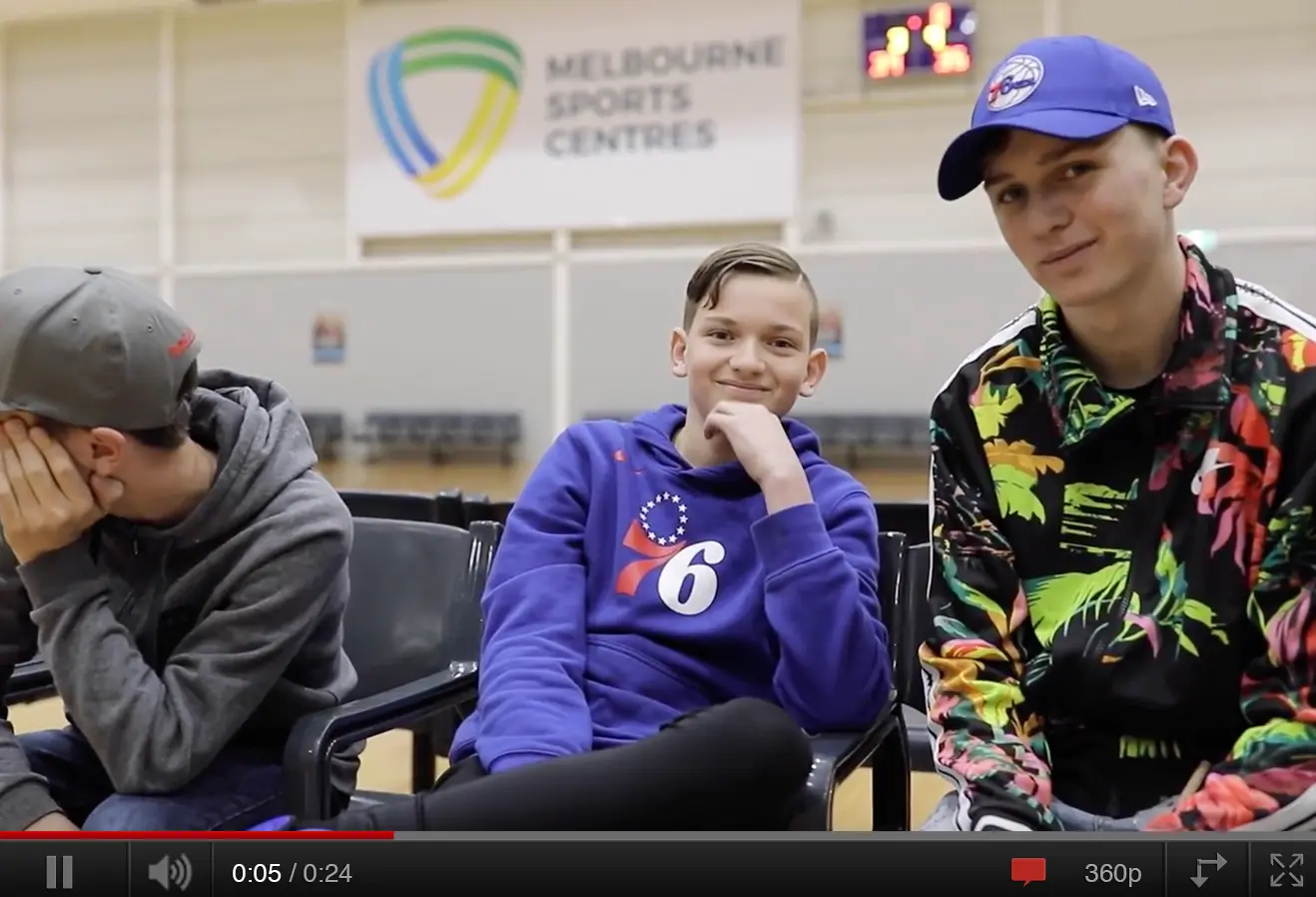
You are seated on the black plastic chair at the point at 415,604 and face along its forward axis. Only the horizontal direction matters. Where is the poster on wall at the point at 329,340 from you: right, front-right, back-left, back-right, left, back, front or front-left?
back-right

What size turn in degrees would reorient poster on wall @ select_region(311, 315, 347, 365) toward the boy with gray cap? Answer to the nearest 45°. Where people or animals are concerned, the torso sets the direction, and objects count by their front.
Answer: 0° — it already faces them

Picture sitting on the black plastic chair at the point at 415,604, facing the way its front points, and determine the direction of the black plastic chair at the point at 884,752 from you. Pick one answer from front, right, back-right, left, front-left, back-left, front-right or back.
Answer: left

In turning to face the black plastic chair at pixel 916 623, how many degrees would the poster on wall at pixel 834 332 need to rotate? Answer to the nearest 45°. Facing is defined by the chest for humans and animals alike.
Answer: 0° — it already faces it

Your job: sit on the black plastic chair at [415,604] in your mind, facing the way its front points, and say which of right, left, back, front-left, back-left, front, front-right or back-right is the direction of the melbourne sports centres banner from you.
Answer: back-right

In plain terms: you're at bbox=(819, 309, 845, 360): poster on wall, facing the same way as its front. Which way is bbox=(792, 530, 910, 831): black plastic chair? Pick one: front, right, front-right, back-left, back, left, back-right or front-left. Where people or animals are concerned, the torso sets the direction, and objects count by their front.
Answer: front

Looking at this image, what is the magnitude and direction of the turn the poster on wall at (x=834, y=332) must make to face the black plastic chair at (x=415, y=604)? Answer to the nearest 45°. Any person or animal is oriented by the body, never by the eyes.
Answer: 0° — it already faces it

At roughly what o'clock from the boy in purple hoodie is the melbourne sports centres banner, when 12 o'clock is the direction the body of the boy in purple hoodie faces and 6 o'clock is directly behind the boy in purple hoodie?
The melbourne sports centres banner is roughly at 6 o'clock from the boy in purple hoodie.

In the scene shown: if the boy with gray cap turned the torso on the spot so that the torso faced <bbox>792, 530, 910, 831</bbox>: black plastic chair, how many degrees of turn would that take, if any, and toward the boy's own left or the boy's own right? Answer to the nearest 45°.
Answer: approximately 135° to the boy's own left

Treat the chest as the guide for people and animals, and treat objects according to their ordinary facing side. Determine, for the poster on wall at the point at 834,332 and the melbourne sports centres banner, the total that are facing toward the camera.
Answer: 2

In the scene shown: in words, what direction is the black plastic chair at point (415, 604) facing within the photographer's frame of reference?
facing the viewer and to the left of the viewer

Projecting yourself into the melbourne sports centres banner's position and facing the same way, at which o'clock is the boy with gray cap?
The boy with gray cap is roughly at 12 o'clock from the melbourne sports centres banner.

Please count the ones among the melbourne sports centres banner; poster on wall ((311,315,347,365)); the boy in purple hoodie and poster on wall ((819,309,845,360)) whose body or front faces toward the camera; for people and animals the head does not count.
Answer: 4

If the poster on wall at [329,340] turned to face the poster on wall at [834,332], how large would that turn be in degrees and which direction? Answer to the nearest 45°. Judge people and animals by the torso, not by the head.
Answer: approximately 45° to its left

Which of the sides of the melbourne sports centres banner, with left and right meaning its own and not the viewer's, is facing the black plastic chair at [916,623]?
front

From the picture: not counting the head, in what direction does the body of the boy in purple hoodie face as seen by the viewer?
toward the camera

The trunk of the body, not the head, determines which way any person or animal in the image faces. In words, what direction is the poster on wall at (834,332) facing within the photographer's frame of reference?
facing the viewer

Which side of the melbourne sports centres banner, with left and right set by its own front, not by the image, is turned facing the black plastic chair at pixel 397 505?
front
